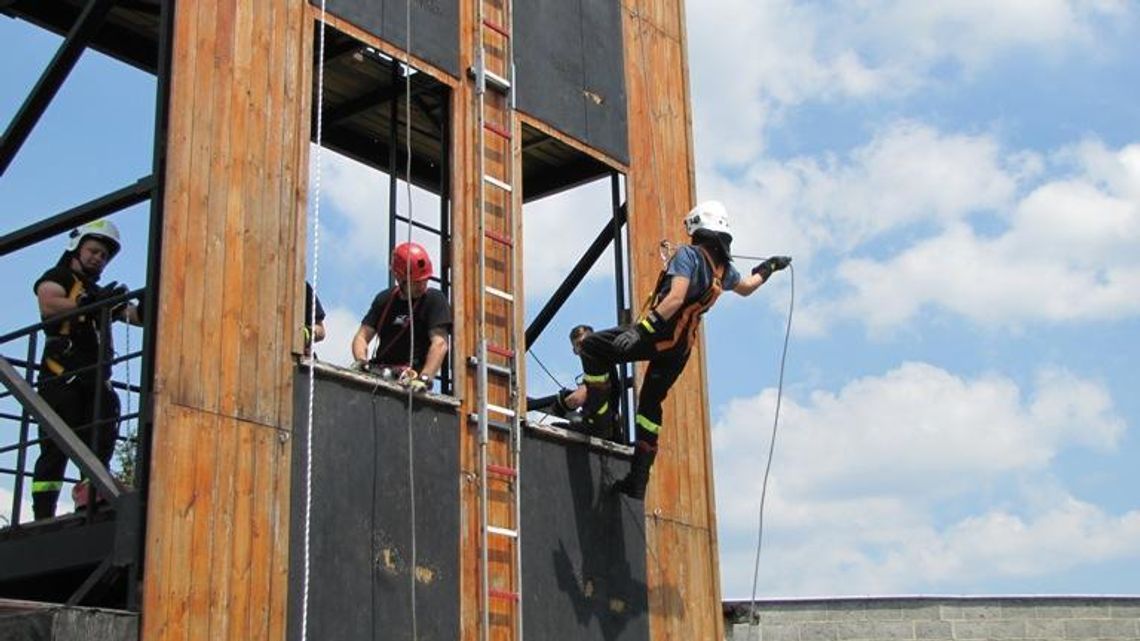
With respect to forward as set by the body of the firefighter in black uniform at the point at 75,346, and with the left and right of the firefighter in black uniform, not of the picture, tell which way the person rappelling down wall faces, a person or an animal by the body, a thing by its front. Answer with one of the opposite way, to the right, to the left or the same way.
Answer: the opposite way

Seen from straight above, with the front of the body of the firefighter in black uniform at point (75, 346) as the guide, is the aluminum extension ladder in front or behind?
in front

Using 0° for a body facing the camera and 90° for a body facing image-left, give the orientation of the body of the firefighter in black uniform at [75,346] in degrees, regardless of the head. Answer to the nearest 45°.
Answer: approximately 315°

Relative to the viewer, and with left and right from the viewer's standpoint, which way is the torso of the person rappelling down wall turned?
facing away from the viewer and to the left of the viewer

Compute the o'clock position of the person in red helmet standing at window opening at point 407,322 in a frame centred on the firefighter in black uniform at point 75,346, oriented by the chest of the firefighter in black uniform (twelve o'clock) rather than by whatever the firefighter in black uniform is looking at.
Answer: The person in red helmet standing at window opening is roughly at 11 o'clock from the firefighter in black uniform.
